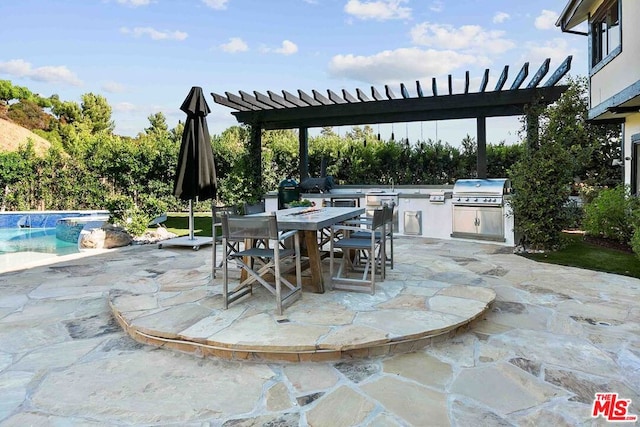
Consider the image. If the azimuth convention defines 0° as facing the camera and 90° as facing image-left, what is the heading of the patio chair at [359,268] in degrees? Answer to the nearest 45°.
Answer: approximately 90°

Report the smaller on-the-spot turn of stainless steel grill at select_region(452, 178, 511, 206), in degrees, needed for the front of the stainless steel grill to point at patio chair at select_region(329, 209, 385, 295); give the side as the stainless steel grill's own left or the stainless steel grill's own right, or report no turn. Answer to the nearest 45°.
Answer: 0° — it already faces it

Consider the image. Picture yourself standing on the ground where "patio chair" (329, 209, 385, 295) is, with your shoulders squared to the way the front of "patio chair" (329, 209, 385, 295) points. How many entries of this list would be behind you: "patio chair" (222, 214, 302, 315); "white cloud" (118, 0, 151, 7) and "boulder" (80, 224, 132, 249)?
0

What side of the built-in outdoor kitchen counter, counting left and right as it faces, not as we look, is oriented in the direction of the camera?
front

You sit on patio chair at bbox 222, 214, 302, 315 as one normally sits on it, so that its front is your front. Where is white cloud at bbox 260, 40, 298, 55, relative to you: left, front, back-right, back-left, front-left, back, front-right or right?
front-left

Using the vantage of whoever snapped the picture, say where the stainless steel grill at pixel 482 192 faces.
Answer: facing the viewer

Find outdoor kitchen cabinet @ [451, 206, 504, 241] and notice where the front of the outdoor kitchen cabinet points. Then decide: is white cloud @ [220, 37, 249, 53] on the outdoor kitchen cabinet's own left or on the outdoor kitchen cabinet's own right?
on the outdoor kitchen cabinet's own right

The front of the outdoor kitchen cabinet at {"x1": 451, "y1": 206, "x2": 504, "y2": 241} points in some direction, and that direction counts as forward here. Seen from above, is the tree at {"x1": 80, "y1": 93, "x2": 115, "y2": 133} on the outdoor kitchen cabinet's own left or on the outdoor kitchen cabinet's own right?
on the outdoor kitchen cabinet's own right

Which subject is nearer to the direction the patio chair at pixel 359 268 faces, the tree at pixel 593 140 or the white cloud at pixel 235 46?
the white cloud

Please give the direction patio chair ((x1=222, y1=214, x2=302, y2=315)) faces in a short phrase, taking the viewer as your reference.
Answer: facing away from the viewer and to the right of the viewer

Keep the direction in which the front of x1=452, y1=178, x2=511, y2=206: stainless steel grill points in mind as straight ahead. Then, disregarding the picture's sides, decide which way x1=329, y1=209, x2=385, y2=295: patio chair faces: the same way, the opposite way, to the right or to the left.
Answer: to the right

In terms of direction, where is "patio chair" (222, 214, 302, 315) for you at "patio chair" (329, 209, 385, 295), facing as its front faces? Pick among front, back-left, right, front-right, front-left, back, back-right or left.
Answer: front-left

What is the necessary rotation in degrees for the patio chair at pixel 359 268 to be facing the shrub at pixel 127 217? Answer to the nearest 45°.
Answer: approximately 45° to its right

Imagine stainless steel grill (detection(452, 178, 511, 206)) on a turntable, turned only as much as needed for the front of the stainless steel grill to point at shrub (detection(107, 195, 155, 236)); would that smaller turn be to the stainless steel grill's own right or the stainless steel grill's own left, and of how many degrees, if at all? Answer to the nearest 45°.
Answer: approximately 90° to the stainless steel grill's own right

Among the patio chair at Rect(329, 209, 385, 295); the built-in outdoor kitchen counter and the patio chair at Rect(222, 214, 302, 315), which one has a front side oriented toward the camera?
the built-in outdoor kitchen counter

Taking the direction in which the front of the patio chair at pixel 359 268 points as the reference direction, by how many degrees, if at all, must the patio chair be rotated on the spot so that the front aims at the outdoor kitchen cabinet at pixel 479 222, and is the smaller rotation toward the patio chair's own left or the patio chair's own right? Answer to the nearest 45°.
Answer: approximately 135° to the patio chair's own right

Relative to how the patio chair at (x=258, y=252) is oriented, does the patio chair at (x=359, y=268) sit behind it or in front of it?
in front

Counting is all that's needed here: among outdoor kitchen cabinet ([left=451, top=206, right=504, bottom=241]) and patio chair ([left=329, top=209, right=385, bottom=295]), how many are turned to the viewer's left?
1
